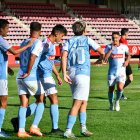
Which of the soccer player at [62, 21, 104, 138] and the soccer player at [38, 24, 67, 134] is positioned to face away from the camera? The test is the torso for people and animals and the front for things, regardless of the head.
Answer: the soccer player at [62, 21, 104, 138]

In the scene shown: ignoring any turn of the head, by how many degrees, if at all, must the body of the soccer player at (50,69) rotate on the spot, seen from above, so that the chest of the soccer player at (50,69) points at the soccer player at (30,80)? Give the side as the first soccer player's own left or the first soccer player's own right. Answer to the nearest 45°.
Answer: approximately 135° to the first soccer player's own right

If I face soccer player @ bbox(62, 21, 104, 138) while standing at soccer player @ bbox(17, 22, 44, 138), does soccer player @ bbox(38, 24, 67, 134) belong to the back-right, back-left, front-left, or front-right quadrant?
front-left

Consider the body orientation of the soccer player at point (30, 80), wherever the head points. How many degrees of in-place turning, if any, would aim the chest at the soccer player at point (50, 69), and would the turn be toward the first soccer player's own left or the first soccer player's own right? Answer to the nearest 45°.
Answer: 0° — they already face them

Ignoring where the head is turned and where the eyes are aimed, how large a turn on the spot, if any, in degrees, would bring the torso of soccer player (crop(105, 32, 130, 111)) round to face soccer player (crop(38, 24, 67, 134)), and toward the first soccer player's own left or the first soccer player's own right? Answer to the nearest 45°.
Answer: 0° — they already face them

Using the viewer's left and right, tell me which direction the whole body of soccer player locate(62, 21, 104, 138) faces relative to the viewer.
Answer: facing away from the viewer

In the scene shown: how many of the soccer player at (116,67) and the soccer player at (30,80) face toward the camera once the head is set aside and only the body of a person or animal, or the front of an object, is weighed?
1

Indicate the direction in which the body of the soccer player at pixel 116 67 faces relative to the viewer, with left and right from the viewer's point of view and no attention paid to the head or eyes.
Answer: facing the viewer

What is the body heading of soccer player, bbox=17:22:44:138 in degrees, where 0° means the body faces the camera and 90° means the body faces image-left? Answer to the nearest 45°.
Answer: approximately 225°

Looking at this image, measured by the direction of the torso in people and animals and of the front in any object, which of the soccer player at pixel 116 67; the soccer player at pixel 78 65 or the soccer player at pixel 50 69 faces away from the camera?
the soccer player at pixel 78 65
